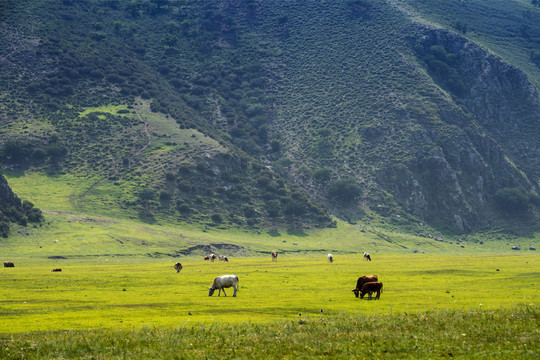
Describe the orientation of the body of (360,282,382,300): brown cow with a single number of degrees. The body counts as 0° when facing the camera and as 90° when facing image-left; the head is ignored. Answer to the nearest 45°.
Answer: approximately 90°
